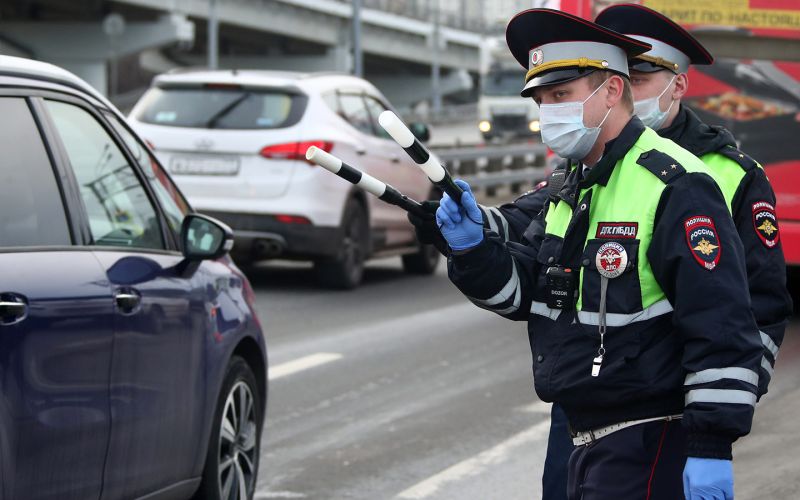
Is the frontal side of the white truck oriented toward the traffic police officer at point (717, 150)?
yes

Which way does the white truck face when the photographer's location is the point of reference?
facing the viewer

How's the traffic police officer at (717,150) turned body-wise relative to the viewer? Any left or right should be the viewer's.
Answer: facing the viewer and to the left of the viewer

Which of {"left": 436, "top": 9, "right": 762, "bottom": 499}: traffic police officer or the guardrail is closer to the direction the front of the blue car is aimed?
the guardrail

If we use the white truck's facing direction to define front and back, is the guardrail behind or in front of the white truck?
in front

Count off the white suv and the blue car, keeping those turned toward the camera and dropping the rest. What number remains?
0

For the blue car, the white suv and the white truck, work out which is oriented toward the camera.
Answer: the white truck

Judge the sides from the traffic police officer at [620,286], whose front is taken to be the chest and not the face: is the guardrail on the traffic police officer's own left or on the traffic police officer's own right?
on the traffic police officer's own right

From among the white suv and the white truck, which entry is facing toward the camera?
the white truck

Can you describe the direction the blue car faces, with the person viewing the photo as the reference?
facing away from the viewer and to the right of the viewer

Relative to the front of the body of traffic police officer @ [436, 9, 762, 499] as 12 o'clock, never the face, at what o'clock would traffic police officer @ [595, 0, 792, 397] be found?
traffic police officer @ [595, 0, 792, 397] is roughly at 5 o'clock from traffic police officer @ [436, 9, 762, 499].

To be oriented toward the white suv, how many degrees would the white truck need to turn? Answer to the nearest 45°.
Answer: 0° — it already faces it

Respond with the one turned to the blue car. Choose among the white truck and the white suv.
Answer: the white truck

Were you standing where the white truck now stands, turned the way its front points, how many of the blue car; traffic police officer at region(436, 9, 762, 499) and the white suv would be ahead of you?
3

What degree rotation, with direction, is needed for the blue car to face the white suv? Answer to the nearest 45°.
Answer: approximately 45° to its left
